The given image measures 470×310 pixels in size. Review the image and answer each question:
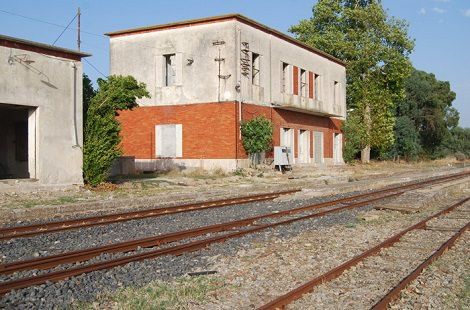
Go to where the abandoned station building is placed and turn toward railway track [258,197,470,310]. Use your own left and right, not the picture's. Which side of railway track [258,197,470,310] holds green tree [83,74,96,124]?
right

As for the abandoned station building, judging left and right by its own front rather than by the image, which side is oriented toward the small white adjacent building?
right

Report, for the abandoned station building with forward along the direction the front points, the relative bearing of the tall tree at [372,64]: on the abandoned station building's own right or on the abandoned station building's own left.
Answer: on the abandoned station building's own left

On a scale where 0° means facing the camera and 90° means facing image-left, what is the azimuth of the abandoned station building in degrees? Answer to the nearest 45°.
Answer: approximately 315°

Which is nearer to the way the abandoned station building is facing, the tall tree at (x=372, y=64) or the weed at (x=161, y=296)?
the weed

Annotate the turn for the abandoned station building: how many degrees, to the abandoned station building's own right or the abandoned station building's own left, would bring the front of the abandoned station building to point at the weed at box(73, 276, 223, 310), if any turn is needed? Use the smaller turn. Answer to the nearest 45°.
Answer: approximately 45° to the abandoned station building's own right

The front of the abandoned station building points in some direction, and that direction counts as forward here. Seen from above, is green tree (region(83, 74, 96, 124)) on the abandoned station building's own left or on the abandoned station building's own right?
on the abandoned station building's own right

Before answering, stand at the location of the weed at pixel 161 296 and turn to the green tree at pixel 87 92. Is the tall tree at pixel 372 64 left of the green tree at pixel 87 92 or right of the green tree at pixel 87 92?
right
